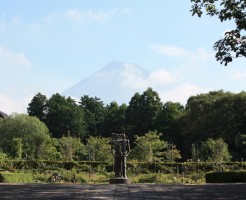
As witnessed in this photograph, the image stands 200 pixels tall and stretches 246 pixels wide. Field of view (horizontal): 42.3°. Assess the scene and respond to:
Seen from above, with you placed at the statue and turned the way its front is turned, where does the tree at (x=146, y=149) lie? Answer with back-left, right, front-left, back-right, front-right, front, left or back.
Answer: back

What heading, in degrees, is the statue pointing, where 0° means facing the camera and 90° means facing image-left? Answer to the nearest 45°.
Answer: approximately 0°

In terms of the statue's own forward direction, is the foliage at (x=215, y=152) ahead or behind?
behind

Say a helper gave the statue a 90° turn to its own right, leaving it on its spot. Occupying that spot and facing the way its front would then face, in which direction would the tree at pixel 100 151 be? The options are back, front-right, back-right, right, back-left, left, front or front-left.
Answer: right
